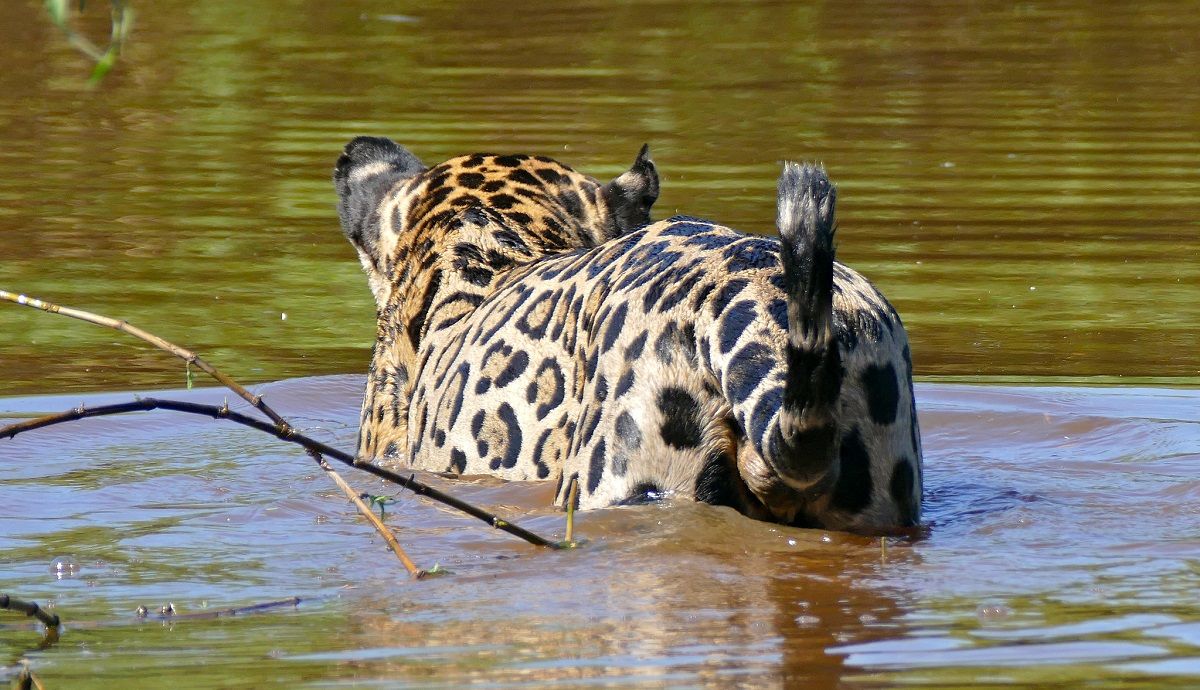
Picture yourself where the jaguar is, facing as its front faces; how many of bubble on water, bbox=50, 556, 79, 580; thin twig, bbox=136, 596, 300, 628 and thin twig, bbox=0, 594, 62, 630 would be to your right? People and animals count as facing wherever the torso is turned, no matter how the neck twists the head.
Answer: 0

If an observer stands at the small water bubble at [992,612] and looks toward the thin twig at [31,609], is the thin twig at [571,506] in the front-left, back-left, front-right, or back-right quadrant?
front-right

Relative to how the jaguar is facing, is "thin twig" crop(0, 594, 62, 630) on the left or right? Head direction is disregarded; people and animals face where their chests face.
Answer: on its left

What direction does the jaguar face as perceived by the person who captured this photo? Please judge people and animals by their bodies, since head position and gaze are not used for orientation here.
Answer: facing away from the viewer and to the left of the viewer

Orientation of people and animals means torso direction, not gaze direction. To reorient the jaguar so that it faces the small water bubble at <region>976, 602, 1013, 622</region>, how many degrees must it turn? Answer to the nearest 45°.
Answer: approximately 180°

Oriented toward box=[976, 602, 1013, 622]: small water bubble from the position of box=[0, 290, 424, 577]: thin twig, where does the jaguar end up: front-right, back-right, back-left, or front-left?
front-left
